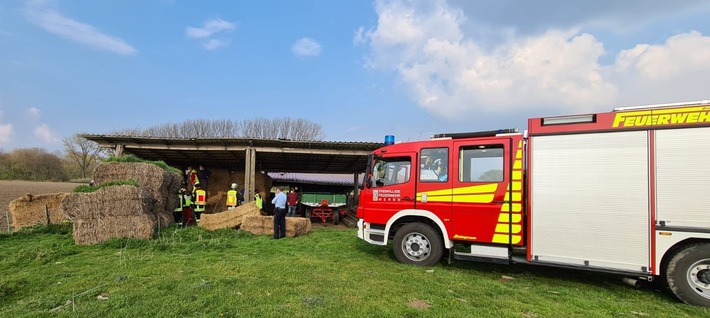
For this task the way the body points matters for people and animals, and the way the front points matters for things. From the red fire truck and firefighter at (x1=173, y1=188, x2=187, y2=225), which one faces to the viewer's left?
the red fire truck

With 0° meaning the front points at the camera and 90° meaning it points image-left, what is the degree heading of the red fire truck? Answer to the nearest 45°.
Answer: approximately 90°

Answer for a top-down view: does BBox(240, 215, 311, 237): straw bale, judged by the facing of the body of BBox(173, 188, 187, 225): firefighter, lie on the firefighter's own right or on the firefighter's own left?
on the firefighter's own right

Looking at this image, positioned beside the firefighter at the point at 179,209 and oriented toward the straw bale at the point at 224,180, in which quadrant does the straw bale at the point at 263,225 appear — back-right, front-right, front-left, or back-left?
back-right

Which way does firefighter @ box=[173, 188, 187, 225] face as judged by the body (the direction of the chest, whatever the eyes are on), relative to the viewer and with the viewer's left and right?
facing to the right of the viewer

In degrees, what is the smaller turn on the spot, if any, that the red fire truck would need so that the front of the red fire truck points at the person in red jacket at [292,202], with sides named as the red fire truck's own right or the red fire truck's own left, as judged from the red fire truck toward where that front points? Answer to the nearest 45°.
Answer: approximately 45° to the red fire truck's own right
